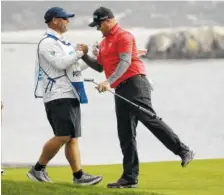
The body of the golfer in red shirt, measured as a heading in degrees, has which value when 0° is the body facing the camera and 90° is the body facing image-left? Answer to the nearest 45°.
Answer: approximately 90°
